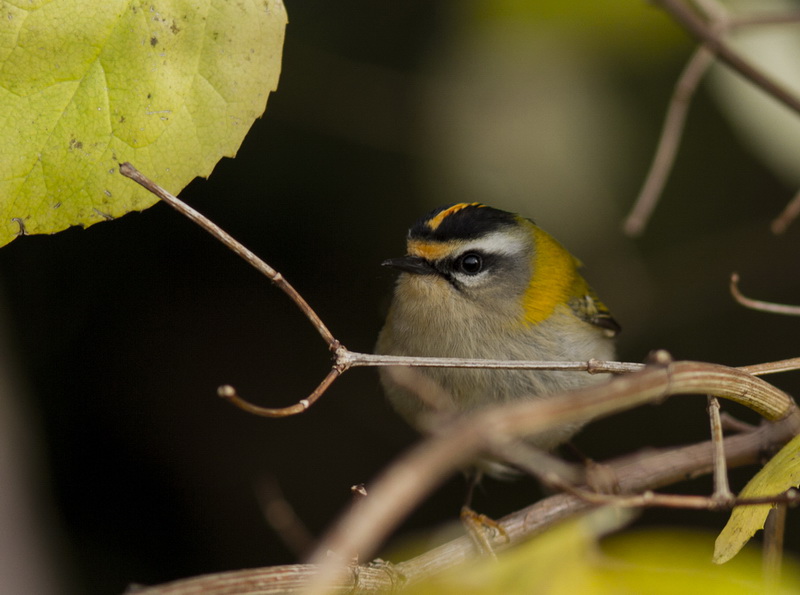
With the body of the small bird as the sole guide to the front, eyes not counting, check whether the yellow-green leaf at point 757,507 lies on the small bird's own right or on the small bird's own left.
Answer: on the small bird's own left

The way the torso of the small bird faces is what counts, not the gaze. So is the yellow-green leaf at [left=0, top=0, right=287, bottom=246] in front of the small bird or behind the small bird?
in front

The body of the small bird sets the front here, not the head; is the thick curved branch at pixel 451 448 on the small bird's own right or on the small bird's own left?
on the small bird's own left

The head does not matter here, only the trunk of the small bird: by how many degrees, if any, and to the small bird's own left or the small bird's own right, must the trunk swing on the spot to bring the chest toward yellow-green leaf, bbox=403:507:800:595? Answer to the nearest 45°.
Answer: approximately 45° to the small bird's own left

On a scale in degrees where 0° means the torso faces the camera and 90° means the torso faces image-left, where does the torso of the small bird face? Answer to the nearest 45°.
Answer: approximately 45°
